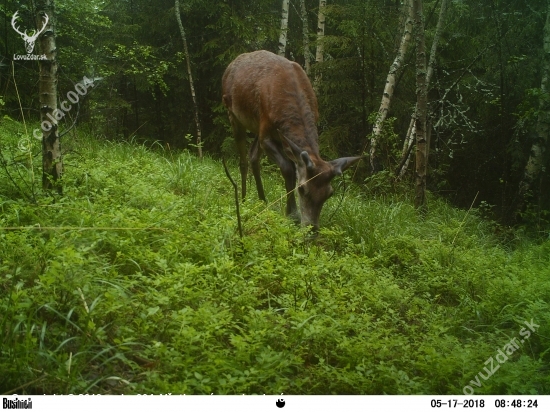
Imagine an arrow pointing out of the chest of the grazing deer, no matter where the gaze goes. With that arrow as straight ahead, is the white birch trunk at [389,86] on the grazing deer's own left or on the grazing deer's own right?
on the grazing deer's own left

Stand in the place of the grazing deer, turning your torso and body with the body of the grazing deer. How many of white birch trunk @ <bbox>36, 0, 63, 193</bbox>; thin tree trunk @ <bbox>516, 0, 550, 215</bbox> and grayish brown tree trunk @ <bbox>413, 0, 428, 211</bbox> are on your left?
2

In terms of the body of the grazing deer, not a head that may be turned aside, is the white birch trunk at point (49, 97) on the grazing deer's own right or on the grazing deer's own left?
on the grazing deer's own right

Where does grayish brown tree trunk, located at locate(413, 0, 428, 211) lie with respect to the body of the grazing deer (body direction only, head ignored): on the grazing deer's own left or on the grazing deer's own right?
on the grazing deer's own left

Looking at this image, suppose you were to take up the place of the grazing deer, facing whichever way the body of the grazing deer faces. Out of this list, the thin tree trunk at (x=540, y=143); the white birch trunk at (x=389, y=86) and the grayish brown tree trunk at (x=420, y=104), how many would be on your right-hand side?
0

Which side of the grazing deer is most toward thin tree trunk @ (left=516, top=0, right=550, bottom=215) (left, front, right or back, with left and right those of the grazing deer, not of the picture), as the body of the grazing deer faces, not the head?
left

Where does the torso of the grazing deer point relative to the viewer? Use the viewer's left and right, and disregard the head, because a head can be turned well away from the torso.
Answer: facing the viewer and to the right of the viewer
